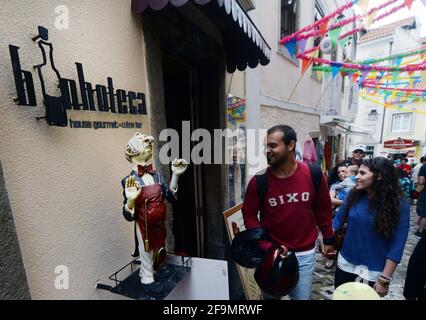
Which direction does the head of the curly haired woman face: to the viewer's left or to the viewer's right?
to the viewer's left

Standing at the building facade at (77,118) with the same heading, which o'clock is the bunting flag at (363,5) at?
The bunting flag is roughly at 10 o'clock from the building facade.

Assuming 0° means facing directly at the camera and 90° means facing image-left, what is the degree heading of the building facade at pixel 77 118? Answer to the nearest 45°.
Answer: approximately 315°

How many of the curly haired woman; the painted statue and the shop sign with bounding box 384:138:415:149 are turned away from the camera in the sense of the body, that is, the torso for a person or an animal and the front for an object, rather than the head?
0

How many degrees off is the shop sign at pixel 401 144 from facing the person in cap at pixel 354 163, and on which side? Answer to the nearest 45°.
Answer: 0° — it already faces them

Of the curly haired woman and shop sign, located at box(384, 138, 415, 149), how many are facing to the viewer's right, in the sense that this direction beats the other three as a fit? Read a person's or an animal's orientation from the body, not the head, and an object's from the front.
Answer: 0

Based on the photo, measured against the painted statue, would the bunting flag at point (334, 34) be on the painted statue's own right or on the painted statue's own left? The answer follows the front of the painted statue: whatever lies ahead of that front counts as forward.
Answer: on the painted statue's own left

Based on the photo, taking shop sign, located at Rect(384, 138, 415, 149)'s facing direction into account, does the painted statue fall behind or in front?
in front

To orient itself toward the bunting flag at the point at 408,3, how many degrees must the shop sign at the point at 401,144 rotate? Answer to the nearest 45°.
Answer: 0° — it already faces it

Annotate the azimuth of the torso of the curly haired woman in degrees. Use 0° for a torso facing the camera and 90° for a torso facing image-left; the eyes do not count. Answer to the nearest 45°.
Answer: approximately 45°

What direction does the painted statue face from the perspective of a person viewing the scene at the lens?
facing the viewer and to the right of the viewer

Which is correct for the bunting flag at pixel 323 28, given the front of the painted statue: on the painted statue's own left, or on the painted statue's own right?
on the painted statue's own left

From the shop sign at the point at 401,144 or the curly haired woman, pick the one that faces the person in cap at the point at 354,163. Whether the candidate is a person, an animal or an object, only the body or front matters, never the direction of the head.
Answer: the shop sign

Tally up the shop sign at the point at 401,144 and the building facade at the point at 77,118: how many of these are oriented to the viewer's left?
0

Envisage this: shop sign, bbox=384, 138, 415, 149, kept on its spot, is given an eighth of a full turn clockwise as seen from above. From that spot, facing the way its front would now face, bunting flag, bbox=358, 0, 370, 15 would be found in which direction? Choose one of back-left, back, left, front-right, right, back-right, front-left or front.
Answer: front-left

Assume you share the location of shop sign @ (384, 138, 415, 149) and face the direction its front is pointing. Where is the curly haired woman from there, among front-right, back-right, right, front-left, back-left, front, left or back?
front

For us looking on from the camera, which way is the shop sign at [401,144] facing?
facing the viewer

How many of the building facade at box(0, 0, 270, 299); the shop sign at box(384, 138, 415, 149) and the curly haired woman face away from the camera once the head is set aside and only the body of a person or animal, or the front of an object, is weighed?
0

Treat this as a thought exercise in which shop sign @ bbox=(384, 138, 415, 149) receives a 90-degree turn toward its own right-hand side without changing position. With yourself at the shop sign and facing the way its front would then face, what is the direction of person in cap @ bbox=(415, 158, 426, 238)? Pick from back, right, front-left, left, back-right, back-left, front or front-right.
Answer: left
